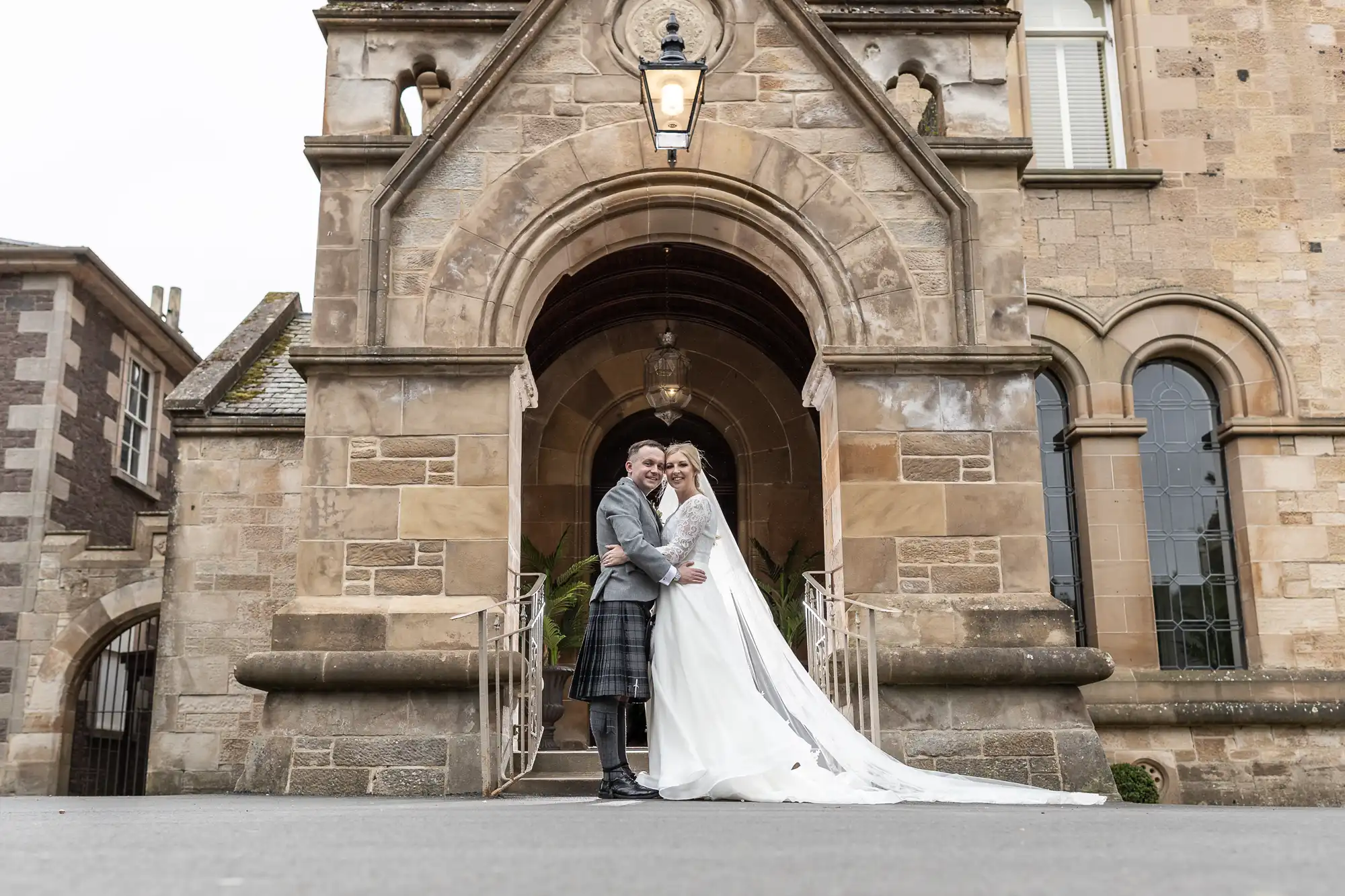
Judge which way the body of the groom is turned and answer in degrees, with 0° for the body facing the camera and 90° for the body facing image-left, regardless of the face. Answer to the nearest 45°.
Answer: approximately 270°

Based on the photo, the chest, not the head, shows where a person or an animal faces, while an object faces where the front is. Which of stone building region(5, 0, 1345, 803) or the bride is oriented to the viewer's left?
the bride

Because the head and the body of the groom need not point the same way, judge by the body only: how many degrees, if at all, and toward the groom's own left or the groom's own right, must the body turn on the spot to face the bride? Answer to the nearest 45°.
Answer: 0° — they already face them

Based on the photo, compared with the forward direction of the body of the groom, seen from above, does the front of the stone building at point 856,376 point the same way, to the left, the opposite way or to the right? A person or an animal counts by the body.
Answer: to the right

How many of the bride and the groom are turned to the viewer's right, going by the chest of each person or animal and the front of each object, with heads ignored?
1

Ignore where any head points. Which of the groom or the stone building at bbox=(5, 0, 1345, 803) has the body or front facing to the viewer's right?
the groom
